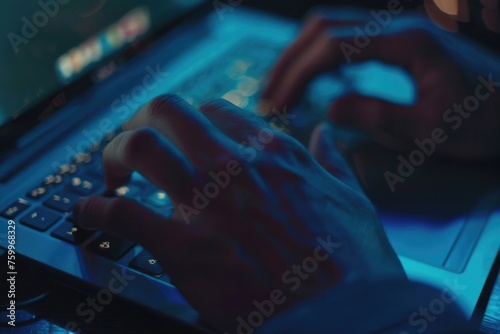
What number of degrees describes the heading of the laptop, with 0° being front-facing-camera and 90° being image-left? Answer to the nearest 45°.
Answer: approximately 315°
